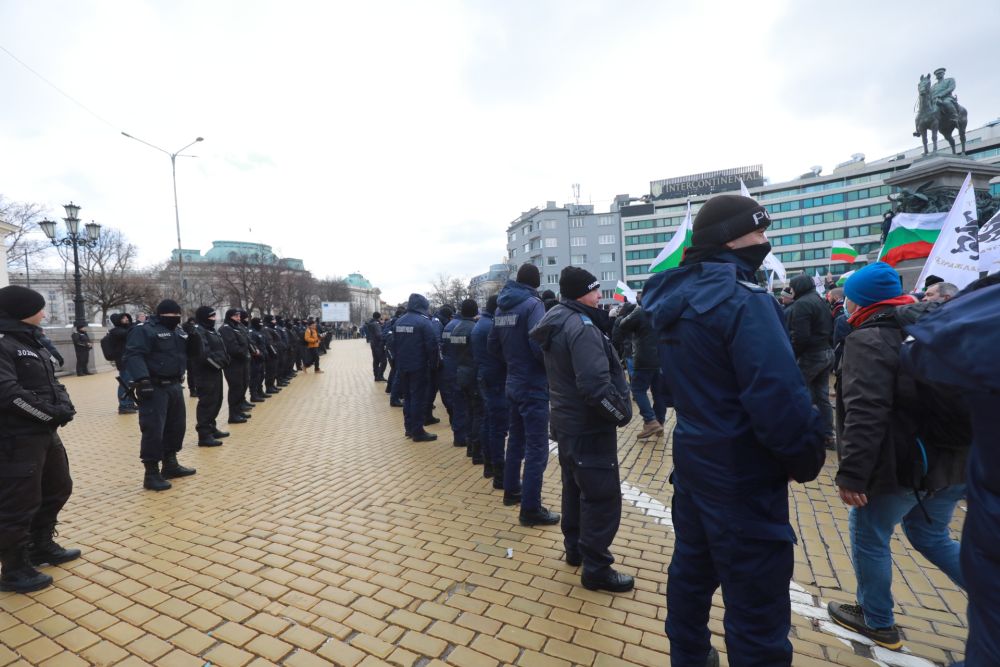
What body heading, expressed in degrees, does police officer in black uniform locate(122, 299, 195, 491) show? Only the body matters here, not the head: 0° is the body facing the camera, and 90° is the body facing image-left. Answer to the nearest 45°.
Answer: approximately 315°

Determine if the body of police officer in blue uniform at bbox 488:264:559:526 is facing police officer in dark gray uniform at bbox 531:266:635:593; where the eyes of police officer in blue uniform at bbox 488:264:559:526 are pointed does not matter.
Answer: no

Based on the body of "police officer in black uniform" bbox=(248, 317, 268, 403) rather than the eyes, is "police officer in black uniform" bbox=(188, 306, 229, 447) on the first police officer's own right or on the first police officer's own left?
on the first police officer's own right

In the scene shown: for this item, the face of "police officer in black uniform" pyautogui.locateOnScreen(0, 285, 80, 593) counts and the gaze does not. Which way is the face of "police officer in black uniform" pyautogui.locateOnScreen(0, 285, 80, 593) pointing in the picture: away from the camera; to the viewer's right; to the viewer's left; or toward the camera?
to the viewer's right

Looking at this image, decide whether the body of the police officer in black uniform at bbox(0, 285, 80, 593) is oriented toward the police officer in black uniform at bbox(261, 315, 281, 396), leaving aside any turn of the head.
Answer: no

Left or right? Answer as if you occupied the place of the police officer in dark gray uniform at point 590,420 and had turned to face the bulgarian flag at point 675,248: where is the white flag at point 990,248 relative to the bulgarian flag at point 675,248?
right

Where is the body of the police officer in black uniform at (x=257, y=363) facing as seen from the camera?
to the viewer's right

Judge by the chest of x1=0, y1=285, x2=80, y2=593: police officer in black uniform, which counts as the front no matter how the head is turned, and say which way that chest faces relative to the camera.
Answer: to the viewer's right

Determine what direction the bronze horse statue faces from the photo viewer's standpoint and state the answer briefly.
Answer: facing the viewer and to the left of the viewer

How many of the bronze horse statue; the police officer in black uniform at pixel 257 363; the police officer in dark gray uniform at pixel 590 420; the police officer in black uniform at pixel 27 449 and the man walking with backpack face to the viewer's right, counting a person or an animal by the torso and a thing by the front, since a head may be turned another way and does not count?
3
